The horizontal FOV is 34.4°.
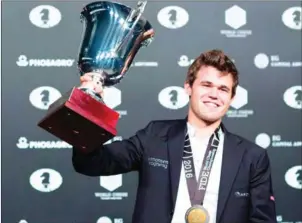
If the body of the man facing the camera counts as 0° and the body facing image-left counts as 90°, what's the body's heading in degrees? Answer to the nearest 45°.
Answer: approximately 0°
